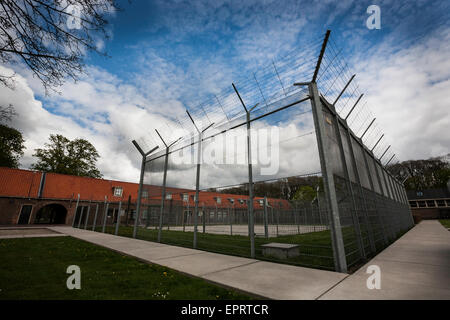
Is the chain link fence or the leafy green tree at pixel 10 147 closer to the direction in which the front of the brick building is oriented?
the chain link fence

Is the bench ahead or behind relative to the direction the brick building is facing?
ahead

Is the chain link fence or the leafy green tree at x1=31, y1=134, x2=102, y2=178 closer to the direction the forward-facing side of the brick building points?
the chain link fence

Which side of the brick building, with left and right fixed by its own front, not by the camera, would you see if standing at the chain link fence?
front

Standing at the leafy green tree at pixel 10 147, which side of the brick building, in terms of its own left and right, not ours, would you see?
back

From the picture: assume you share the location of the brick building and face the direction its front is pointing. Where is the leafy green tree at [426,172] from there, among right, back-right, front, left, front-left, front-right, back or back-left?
front-left

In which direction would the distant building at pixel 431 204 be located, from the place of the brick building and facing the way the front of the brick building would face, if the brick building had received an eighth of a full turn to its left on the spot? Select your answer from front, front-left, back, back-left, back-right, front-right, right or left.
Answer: front

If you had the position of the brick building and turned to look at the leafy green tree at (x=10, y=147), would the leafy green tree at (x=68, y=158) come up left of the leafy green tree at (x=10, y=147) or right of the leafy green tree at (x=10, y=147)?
right
